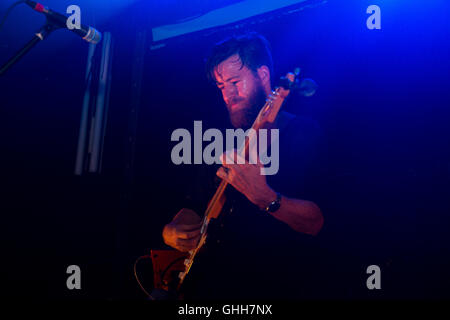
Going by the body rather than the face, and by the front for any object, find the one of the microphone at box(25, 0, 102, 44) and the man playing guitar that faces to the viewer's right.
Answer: the microphone

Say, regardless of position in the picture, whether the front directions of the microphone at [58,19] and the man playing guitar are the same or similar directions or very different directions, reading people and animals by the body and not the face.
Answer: very different directions

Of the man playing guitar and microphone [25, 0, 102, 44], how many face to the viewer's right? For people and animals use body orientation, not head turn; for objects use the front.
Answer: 1

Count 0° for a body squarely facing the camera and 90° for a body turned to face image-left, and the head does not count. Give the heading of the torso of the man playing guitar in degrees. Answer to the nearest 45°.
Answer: approximately 45°

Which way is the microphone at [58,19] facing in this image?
to the viewer's right
